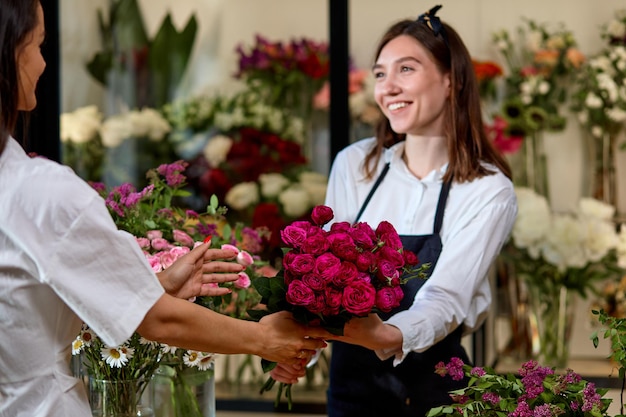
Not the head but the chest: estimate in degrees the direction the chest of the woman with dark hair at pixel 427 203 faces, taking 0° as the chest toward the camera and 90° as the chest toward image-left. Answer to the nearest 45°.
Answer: approximately 45°

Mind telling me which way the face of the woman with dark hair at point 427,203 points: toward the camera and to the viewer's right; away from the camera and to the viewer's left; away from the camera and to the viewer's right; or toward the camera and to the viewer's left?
toward the camera and to the viewer's left

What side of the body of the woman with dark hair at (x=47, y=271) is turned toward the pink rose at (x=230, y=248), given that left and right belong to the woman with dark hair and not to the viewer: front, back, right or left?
front

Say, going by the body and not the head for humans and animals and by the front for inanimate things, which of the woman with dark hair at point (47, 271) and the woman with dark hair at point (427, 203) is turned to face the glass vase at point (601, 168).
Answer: the woman with dark hair at point (47, 271)

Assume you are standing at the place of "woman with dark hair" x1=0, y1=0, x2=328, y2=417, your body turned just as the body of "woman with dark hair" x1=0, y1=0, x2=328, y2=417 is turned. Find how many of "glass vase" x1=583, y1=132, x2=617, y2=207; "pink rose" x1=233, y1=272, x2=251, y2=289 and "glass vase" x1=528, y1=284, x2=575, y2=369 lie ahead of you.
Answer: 3

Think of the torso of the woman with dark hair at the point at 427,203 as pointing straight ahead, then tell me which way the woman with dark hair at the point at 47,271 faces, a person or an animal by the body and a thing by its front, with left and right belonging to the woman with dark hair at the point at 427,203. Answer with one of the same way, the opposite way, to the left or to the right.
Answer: the opposite way

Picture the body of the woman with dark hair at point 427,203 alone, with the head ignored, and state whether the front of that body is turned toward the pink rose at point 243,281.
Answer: yes

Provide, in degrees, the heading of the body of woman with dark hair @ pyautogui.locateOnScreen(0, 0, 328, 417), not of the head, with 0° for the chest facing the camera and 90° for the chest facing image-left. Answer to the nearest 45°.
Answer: approximately 225°

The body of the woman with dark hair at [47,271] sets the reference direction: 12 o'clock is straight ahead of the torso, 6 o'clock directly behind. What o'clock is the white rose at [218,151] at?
The white rose is roughly at 11 o'clock from the woman with dark hair.

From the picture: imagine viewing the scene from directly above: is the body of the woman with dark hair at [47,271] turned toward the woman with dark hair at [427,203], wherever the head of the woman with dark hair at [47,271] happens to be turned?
yes

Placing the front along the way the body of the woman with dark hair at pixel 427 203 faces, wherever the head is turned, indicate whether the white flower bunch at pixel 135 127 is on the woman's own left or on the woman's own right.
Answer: on the woman's own right

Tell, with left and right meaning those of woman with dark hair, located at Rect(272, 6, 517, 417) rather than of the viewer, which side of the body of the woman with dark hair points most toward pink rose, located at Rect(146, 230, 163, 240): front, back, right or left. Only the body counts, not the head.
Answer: front

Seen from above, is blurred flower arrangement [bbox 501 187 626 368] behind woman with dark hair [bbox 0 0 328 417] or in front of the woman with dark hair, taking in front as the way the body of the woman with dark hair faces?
in front

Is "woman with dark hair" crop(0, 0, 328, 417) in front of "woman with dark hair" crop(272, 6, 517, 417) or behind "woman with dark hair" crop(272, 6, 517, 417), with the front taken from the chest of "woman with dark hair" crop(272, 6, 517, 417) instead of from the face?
in front
